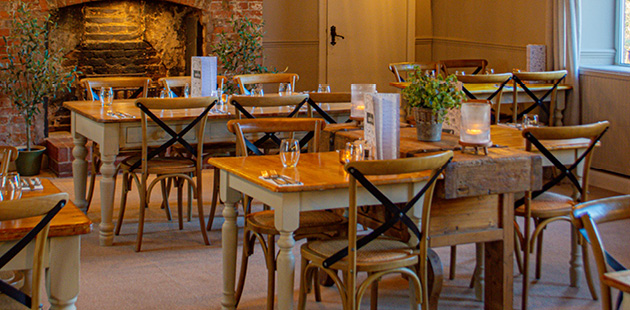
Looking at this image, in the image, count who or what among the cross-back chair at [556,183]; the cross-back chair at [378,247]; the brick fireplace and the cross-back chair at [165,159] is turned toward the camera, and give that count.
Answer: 1

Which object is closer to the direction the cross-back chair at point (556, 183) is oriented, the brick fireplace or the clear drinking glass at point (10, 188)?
the brick fireplace

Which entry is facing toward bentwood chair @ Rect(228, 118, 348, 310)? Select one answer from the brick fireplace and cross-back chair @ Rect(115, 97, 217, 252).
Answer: the brick fireplace

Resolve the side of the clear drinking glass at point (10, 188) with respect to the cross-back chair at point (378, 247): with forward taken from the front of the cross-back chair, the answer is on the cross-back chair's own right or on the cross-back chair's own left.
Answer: on the cross-back chair's own left

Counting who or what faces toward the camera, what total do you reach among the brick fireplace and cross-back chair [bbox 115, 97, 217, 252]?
1

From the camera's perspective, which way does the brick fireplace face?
toward the camera

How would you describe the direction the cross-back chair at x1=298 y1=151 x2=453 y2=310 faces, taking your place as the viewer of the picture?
facing away from the viewer and to the left of the viewer

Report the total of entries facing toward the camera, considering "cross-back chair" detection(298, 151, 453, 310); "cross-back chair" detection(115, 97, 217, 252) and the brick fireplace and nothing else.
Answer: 1

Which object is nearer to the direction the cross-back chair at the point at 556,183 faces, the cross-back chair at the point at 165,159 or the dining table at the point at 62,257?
the cross-back chair

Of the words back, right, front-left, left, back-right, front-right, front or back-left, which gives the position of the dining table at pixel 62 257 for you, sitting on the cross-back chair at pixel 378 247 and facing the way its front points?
left

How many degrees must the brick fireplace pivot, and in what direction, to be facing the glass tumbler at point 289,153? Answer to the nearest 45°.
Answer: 0° — it already faces it

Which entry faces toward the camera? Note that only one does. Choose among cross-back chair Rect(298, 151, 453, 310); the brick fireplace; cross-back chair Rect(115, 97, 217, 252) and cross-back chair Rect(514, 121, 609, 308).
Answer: the brick fireplace
